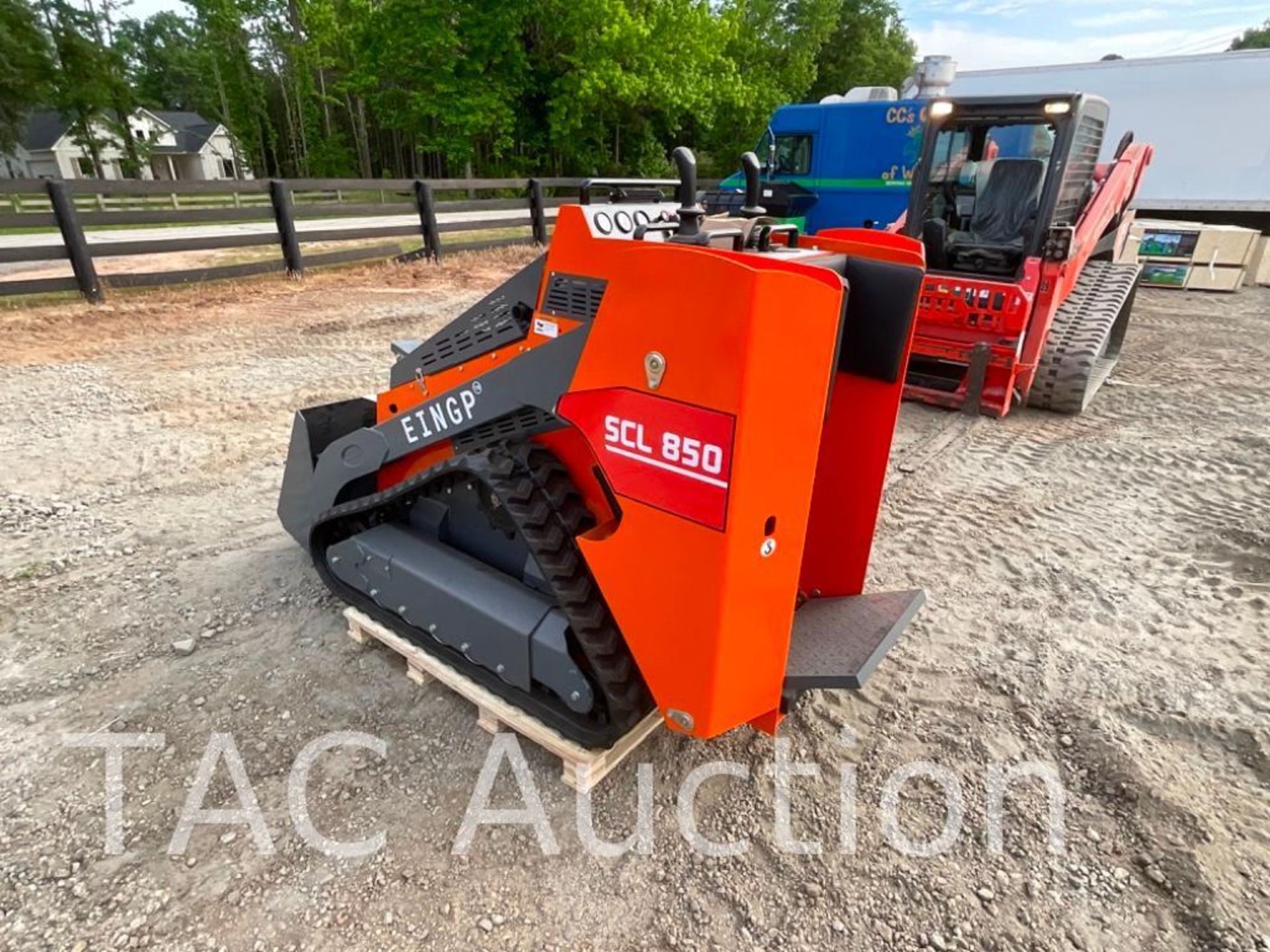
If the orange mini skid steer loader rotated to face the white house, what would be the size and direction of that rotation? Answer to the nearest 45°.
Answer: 0° — it already faces it

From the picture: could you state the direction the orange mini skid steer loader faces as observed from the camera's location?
facing away from the viewer and to the left of the viewer

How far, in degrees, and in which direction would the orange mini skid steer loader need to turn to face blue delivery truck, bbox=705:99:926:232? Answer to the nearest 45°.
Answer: approximately 45° to its right

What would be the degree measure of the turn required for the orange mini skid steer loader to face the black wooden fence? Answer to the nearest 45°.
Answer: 0° — it already faces it

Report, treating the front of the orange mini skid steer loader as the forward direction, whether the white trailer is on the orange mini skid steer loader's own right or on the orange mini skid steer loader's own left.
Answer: on the orange mini skid steer loader's own right

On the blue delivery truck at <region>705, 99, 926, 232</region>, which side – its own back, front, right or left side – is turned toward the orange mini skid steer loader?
left

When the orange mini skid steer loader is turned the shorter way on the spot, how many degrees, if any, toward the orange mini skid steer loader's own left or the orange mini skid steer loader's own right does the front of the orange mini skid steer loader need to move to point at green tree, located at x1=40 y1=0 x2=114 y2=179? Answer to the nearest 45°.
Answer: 0° — it already faces it

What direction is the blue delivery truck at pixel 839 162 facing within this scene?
to the viewer's left

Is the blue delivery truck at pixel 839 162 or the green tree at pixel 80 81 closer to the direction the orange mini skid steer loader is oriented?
the green tree

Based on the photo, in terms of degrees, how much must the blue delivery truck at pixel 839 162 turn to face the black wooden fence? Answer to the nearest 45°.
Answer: approximately 45° to its left

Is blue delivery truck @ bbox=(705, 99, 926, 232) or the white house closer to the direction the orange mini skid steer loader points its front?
the white house

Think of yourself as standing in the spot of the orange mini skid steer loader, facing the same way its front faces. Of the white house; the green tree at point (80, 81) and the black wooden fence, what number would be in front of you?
3

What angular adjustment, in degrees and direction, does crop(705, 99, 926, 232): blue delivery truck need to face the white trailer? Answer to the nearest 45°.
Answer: approximately 135° to its right
